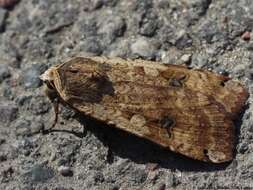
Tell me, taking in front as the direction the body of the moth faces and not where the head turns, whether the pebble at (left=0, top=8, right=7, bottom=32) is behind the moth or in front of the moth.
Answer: in front

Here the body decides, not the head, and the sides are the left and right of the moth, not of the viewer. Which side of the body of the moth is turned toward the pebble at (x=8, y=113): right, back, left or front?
front

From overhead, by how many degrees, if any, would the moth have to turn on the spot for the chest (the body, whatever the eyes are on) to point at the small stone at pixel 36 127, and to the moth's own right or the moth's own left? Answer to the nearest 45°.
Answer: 0° — it already faces it

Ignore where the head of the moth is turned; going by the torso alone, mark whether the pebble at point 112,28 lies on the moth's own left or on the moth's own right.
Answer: on the moth's own right

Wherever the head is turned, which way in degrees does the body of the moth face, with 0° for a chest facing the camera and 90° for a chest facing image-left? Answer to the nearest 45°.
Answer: approximately 90°

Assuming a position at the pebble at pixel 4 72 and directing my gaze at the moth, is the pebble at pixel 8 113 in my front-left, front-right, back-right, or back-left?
front-right

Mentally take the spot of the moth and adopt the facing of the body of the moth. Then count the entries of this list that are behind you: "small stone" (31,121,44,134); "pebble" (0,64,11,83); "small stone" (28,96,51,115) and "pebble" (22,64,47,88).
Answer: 0

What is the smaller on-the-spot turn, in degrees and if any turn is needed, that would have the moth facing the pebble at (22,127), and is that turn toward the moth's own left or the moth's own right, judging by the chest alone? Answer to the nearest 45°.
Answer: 0° — it already faces it
